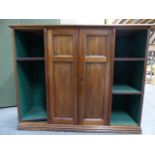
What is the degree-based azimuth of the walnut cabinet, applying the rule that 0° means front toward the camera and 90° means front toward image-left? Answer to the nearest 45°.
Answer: approximately 0°
